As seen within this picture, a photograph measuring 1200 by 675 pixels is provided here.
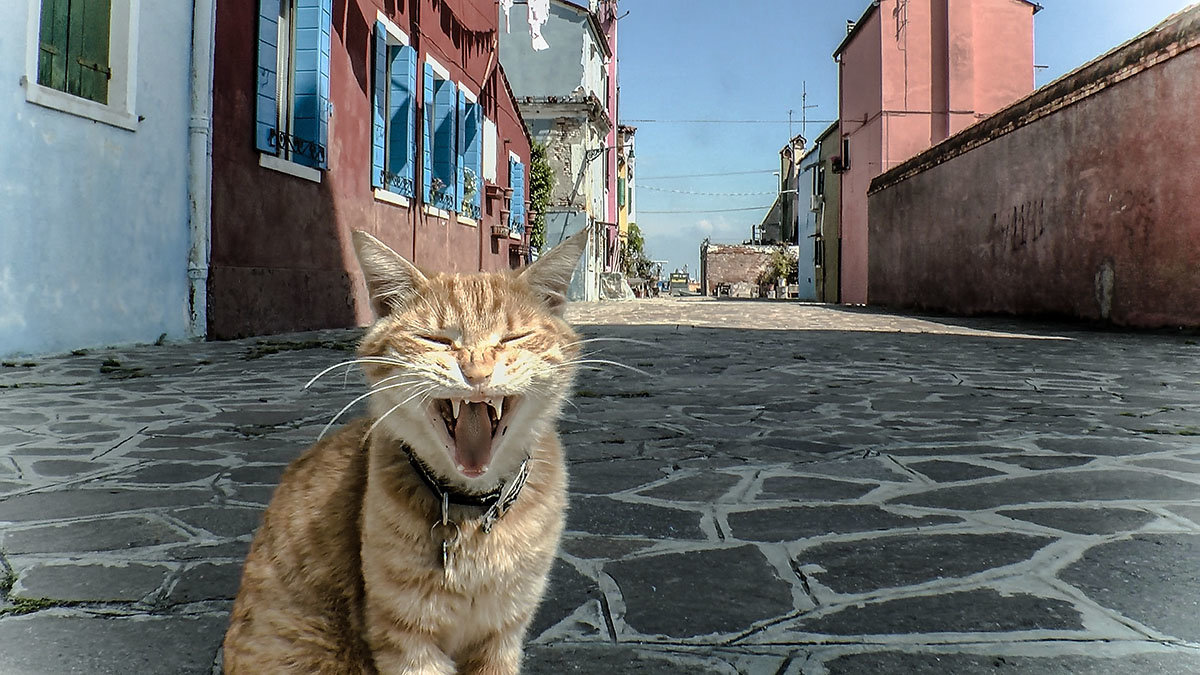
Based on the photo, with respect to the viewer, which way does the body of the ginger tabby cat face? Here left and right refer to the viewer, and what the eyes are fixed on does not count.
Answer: facing the viewer and to the right of the viewer

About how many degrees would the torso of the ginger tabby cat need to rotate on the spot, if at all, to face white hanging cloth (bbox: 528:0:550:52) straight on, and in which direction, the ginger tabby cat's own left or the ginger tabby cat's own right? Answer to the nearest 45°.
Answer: approximately 135° to the ginger tabby cat's own left

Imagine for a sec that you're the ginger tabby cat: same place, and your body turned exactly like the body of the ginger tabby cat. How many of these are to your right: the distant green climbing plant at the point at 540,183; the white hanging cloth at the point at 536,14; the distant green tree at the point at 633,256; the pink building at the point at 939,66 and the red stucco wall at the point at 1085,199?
0

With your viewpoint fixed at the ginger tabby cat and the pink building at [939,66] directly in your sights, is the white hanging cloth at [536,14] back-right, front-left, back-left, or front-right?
front-left

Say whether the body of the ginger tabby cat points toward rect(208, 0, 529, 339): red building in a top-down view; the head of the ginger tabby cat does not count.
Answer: no

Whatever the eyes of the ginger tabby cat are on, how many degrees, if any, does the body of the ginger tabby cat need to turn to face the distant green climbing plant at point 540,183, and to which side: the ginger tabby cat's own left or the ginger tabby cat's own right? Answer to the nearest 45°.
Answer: approximately 135° to the ginger tabby cat's own left

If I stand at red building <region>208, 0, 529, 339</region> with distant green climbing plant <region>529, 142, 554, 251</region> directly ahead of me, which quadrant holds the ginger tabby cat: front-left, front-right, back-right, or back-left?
back-right

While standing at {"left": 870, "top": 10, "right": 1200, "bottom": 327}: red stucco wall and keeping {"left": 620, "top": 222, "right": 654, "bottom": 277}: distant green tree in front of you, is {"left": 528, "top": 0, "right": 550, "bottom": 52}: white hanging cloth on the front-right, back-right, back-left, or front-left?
front-left

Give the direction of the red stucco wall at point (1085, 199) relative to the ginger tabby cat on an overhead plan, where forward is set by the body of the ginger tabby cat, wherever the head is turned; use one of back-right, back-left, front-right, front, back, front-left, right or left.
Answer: left

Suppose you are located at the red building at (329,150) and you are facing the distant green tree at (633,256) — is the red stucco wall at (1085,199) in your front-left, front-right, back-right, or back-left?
front-right

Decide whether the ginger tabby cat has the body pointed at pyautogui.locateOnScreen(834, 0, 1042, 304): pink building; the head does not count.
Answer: no

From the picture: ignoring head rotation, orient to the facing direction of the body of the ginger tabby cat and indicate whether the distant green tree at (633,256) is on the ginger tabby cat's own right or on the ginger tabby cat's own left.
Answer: on the ginger tabby cat's own left
